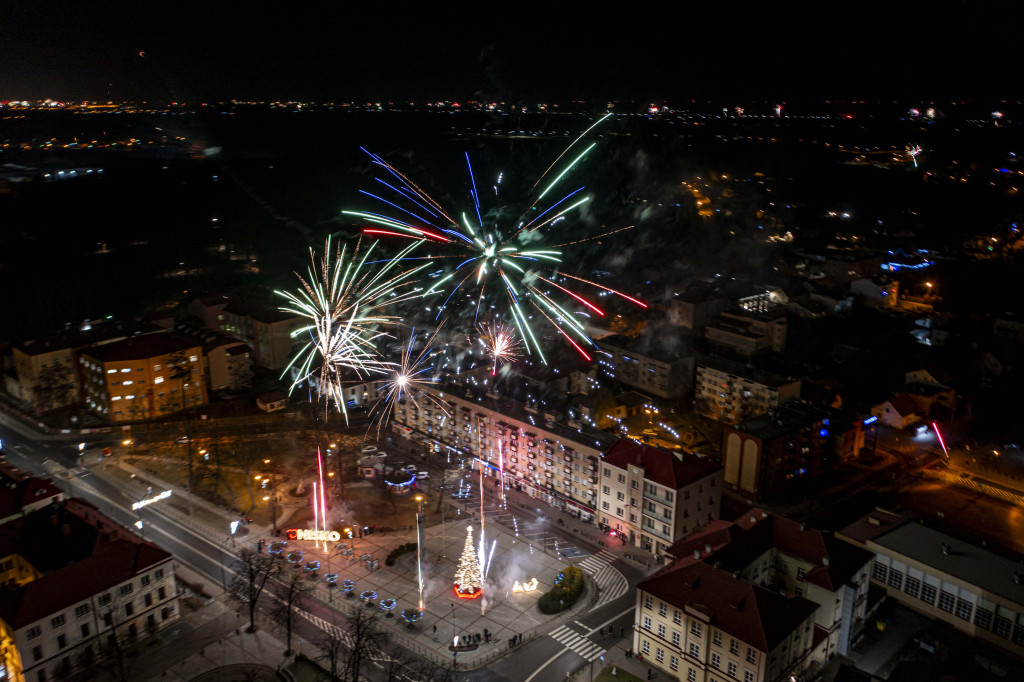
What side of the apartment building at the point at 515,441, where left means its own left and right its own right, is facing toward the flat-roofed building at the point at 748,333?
back

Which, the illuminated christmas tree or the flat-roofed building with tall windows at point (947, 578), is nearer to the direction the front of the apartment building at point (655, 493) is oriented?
the illuminated christmas tree

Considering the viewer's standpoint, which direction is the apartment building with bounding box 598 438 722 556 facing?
facing the viewer and to the left of the viewer

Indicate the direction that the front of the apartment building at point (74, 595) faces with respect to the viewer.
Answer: facing the viewer and to the right of the viewer

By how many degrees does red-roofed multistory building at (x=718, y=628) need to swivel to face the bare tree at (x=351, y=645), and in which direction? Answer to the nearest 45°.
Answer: approximately 45° to its right

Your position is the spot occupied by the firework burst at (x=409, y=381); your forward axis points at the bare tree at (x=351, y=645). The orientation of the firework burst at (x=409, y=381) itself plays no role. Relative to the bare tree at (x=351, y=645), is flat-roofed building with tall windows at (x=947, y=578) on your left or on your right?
left

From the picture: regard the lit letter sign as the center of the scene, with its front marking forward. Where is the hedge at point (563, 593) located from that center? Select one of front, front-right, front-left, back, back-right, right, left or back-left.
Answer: front-left

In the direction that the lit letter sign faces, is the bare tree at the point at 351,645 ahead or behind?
ahead

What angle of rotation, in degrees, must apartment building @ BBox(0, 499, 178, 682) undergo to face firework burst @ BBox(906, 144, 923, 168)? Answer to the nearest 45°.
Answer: approximately 45° to its left

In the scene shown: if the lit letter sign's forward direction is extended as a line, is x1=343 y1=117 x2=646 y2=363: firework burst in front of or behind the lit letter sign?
behind

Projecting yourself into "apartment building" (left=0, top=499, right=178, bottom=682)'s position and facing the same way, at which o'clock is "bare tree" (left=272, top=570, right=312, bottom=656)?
The bare tree is roughly at 11 o'clock from the apartment building.

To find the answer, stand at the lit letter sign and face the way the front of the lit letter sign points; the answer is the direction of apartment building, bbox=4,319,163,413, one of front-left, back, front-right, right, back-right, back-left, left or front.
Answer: back-right

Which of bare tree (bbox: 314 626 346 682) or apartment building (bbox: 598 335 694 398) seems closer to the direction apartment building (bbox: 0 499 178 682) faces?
the bare tree

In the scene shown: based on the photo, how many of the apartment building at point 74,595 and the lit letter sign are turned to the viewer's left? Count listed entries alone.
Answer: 0
